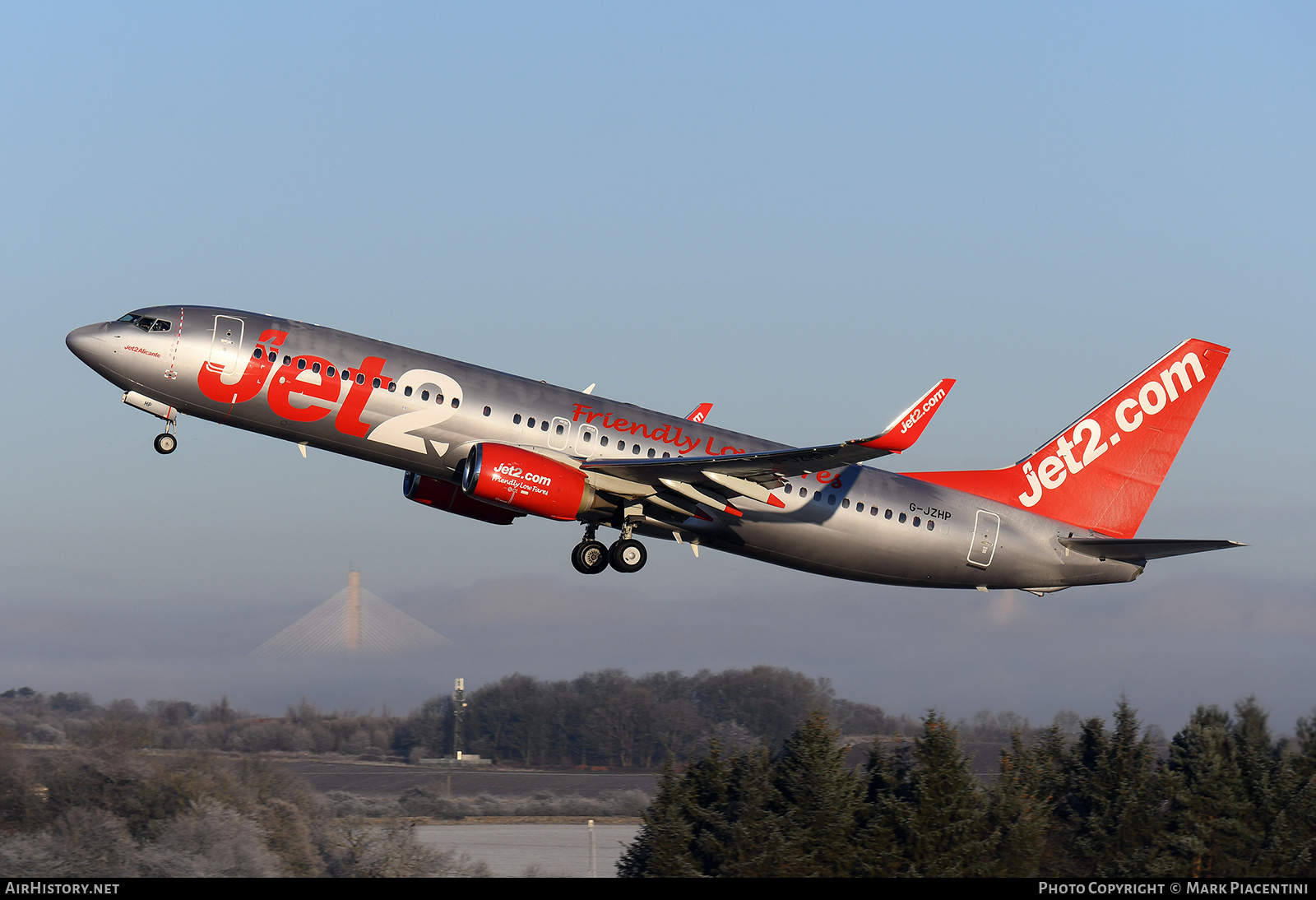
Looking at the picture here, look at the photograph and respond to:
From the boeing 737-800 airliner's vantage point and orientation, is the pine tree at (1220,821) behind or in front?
behind

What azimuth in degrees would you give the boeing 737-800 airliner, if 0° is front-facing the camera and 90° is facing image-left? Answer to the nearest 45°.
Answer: approximately 90°
